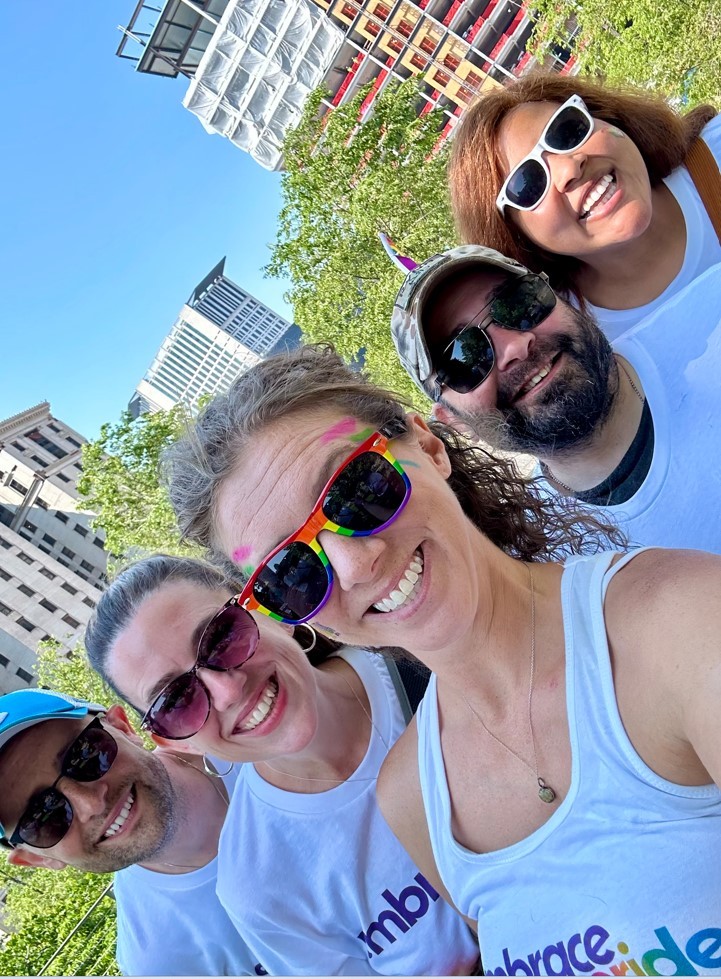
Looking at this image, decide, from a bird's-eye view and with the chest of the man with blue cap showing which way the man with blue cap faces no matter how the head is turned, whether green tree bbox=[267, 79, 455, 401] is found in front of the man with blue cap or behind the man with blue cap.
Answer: behind

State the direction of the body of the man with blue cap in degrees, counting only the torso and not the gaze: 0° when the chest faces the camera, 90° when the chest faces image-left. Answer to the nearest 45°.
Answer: approximately 0°

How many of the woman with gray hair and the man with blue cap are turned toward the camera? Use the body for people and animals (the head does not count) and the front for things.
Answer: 2
